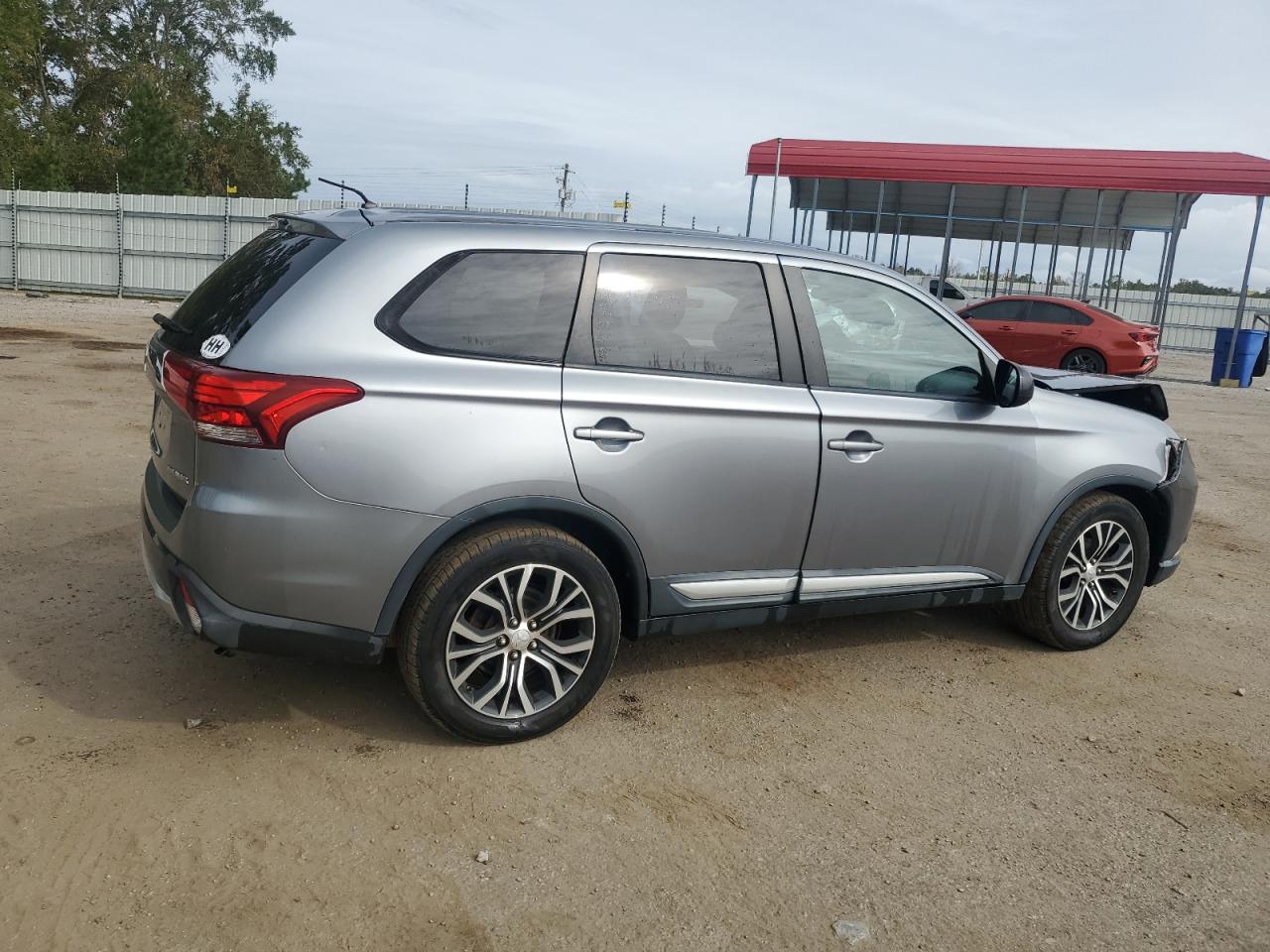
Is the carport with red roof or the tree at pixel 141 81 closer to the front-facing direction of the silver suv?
the carport with red roof

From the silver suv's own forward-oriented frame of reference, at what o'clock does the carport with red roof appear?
The carport with red roof is roughly at 11 o'clock from the silver suv.

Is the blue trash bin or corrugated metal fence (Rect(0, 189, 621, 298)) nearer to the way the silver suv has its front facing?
the blue trash bin

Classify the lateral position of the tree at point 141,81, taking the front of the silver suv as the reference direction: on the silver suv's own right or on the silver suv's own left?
on the silver suv's own left

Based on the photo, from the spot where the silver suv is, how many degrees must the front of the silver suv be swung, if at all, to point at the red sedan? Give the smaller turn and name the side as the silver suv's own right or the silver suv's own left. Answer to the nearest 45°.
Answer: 0° — it already faces it

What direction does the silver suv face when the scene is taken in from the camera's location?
facing away from the viewer and to the right of the viewer

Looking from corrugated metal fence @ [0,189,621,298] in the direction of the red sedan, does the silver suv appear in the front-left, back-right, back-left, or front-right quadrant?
front-right

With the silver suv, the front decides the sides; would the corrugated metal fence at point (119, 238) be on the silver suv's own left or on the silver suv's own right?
on the silver suv's own left

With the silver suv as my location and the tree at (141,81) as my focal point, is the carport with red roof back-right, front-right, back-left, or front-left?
front-right

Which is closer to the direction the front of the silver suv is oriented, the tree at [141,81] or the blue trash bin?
the blue trash bin

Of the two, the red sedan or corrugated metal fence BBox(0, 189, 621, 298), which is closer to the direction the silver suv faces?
the red sedan
